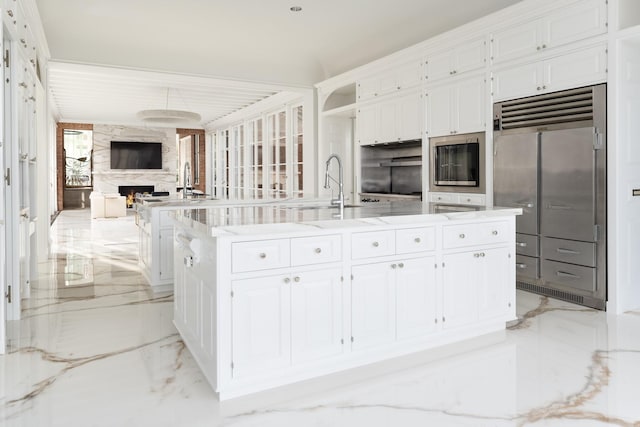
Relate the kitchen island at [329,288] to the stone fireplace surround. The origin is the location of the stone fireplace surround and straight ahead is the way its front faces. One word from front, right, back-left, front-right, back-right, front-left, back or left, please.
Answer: front

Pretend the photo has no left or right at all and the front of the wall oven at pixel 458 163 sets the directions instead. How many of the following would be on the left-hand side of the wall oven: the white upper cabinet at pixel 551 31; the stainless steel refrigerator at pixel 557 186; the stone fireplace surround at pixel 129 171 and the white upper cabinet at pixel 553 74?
3

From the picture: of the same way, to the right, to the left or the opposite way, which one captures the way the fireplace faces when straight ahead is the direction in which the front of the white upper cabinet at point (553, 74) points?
to the left

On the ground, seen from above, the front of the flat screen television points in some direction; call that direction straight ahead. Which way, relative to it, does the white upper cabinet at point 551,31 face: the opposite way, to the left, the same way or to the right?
to the right

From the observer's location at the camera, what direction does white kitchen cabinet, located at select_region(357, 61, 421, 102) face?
facing the viewer and to the left of the viewer

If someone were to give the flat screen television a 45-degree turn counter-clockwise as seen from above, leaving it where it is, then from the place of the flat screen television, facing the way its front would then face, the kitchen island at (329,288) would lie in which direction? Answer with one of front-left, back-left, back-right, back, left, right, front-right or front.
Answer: front-right

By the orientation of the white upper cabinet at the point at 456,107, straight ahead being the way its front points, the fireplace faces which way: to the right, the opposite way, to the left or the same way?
to the left

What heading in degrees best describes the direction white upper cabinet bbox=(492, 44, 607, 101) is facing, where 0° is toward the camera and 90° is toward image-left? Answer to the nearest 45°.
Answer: approximately 45°

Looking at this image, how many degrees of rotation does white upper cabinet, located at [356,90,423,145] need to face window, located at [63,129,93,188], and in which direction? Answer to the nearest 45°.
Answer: approximately 90° to its right

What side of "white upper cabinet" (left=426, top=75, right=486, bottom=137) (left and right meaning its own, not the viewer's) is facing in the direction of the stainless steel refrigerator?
left

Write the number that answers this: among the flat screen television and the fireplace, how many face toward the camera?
2

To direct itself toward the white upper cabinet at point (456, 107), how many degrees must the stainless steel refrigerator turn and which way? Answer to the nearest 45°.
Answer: approximately 90° to its right
